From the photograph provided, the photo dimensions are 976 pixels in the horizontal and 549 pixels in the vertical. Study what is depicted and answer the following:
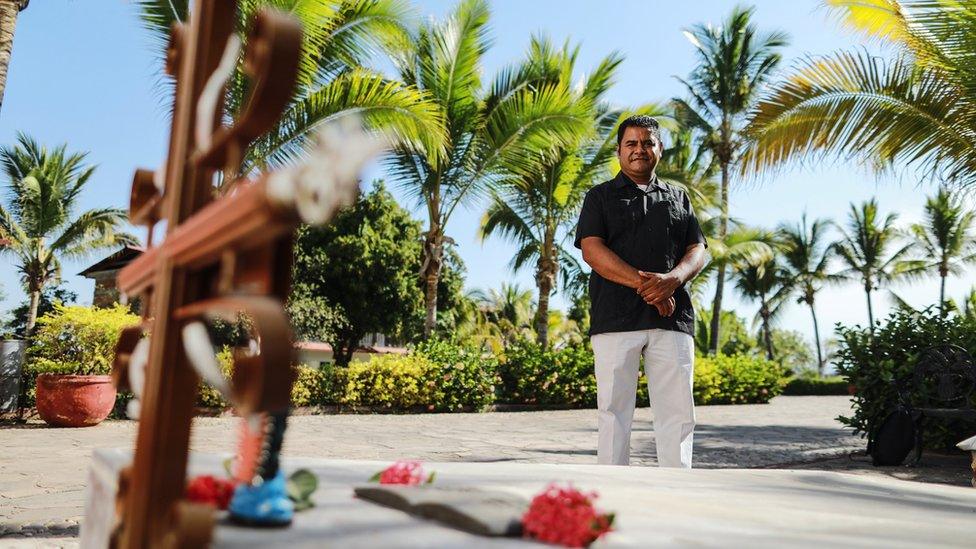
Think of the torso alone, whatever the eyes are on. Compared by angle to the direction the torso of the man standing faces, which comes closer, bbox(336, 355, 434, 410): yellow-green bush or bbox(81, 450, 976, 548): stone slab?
the stone slab

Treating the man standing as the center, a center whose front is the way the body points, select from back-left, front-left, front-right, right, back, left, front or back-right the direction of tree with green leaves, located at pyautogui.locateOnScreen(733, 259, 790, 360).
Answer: back

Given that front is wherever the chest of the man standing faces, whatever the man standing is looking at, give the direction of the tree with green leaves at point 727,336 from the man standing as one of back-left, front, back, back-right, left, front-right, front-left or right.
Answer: back

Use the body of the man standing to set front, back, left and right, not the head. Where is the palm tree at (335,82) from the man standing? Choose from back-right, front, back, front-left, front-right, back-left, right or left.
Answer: back-right

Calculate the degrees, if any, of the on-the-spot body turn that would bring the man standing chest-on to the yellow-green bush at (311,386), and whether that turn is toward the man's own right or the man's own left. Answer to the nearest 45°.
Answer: approximately 135° to the man's own right

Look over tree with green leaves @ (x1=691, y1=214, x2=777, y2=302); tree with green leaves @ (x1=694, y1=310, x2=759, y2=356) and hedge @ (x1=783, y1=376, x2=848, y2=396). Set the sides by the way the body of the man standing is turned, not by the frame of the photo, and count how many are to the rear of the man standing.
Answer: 3

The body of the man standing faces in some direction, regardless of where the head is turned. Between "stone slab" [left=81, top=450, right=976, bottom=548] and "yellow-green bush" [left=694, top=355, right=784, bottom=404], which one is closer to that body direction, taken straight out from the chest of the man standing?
the stone slab

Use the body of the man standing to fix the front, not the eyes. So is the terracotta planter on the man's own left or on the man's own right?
on the man's own right

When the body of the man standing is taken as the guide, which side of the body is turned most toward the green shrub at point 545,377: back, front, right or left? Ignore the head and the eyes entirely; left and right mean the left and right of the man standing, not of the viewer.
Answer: back

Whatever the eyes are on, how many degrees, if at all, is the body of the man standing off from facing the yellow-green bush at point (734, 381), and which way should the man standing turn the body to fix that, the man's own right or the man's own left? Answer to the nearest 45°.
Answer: approximately 180°

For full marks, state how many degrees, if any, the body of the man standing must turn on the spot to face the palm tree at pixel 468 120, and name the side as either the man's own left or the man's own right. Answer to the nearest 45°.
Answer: approximately 180°

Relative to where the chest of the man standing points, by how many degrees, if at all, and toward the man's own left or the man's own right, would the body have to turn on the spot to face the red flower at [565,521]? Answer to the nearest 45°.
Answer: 0° — they already face it

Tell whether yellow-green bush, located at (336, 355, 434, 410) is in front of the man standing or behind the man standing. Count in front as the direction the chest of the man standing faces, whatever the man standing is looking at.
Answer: behind

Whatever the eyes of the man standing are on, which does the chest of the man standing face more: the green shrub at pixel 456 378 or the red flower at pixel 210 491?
the red flower

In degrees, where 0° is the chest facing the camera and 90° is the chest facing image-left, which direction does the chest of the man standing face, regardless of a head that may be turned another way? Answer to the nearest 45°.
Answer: approximately 0°

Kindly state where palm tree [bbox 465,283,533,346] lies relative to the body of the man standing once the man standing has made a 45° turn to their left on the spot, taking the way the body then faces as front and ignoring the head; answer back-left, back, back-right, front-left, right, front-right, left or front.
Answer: back-left
